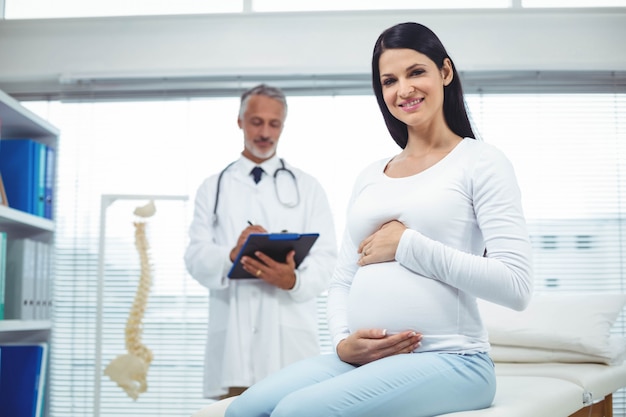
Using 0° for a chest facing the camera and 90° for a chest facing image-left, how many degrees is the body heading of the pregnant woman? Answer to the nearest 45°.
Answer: approximately 45°

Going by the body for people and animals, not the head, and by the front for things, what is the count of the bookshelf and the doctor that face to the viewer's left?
0

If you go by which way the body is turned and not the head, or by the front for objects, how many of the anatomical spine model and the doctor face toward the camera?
1

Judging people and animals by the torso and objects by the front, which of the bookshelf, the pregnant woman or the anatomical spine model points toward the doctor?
the bookshelf

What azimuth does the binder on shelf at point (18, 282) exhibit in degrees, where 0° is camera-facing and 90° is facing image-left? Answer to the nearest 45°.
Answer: approximately 315°
